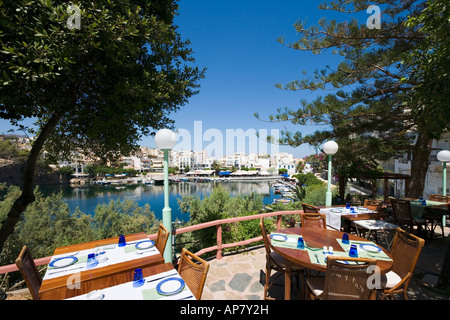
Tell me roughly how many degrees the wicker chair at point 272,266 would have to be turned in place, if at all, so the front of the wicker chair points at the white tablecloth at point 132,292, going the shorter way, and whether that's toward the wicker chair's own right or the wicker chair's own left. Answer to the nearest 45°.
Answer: approximately 135° to the wicker chair's own right

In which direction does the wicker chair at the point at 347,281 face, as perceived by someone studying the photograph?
facing away from the viewer and to the left of the viewer

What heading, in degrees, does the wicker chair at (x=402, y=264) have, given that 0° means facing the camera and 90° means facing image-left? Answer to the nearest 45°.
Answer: approximately 45°

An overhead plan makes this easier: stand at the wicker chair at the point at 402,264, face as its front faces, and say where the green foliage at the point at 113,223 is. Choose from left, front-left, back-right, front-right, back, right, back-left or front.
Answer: front-right

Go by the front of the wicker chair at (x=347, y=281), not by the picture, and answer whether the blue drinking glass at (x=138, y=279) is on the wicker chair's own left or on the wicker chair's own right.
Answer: on the wicker chair's own left

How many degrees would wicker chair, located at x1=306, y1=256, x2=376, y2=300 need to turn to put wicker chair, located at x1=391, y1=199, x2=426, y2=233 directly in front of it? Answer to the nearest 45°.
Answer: approximately 45° to its right

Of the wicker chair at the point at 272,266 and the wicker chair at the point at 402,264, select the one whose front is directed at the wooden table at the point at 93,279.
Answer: the wicker chair at the point at 402,264

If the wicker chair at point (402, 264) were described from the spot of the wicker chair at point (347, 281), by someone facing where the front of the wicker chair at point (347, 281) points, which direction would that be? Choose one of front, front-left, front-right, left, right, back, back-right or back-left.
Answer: right

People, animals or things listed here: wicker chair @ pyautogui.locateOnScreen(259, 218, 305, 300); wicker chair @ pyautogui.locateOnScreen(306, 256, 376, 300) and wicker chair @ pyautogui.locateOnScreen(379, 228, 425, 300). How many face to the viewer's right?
1

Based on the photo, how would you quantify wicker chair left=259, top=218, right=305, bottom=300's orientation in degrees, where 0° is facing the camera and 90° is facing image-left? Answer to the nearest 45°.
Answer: approximately 270°

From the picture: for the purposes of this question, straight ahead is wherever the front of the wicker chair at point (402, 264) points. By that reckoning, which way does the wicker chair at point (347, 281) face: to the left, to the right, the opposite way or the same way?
to the right

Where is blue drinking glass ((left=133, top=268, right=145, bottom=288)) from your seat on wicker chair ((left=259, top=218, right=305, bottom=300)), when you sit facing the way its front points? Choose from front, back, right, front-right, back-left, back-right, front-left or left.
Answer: back-right

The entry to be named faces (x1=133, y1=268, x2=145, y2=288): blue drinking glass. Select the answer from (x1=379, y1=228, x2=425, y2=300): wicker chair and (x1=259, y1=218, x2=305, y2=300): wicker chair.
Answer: (x1=379, y1=228, x2=425, y2=300): wicker chair

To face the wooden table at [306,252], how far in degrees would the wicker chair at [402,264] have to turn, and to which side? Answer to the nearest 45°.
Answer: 0° — it already faces it

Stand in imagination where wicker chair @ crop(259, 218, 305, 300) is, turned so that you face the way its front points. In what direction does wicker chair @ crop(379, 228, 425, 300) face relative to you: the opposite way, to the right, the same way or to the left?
the opposite way

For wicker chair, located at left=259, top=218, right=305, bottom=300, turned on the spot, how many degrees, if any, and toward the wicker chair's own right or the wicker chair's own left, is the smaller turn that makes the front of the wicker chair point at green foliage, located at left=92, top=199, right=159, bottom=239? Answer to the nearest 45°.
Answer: approximately 135° to the wicker chair's own left
